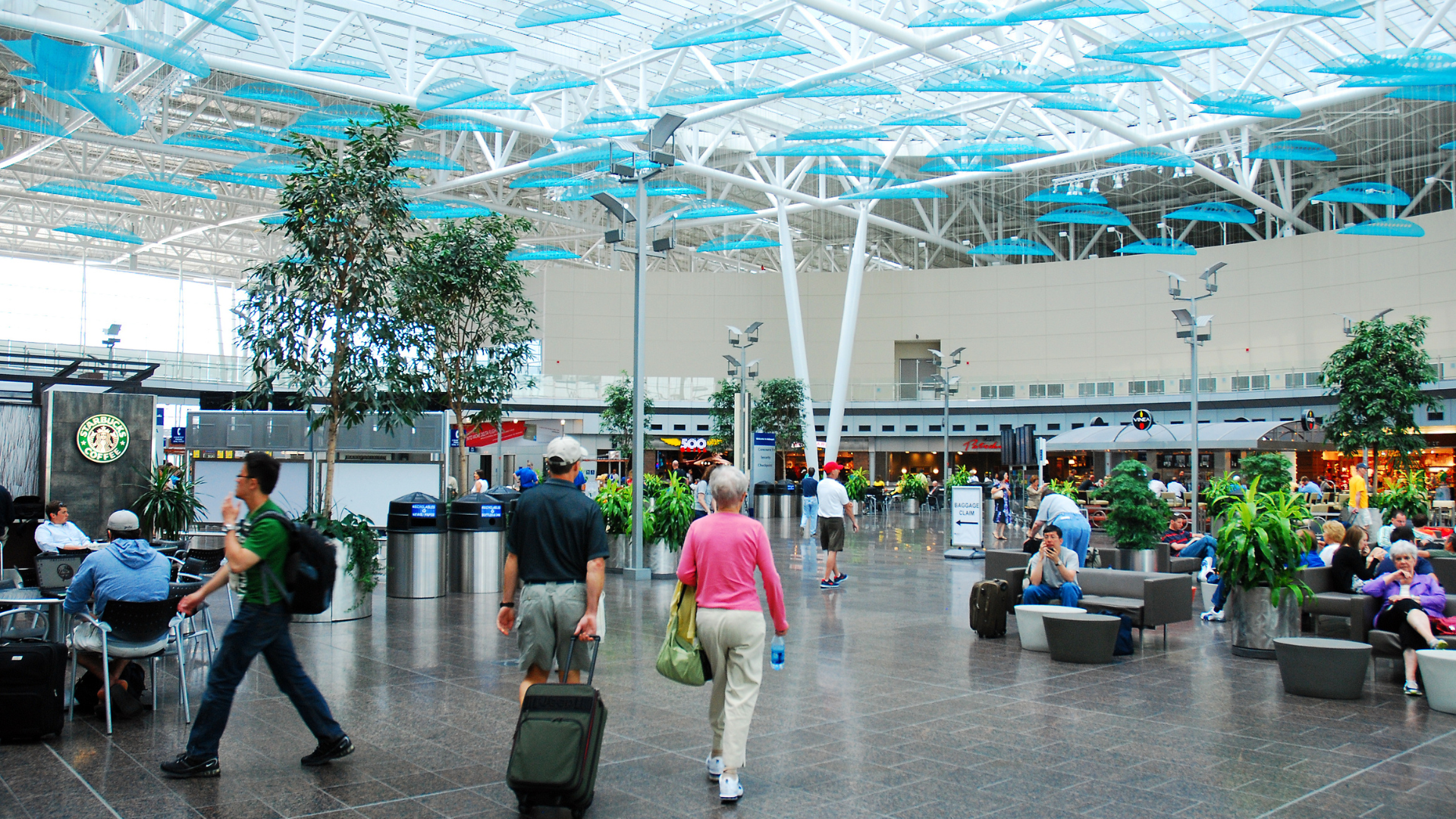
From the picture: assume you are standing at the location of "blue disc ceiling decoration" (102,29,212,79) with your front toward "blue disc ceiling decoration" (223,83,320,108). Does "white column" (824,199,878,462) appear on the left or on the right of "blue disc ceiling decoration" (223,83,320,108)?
right

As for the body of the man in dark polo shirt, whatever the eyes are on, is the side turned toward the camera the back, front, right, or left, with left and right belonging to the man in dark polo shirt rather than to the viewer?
back

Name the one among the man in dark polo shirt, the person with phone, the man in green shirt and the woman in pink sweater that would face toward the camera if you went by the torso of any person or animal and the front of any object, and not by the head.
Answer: the person with phone

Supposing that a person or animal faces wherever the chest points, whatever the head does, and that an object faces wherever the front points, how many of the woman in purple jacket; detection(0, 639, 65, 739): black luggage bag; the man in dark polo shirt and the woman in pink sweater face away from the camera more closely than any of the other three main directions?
2

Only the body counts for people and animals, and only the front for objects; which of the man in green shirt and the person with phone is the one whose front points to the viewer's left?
the man in green shirt

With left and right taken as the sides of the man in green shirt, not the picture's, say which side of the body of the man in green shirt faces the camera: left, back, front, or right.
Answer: left

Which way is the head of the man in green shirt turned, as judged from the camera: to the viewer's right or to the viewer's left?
to the viewer's left

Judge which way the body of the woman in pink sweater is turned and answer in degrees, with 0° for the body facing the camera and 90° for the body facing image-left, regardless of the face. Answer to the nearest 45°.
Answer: approximately 180°

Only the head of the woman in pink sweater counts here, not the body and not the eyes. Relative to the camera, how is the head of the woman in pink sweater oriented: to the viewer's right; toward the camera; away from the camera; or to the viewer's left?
away from the camera

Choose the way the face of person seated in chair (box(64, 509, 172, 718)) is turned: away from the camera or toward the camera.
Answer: away from the camera

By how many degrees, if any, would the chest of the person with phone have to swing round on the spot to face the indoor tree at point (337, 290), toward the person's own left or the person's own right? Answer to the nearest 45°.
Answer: approximately 90° to the person's own right

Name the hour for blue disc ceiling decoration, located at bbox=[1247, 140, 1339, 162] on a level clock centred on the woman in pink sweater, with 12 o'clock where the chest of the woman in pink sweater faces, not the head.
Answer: The blue disc ceiling decoration is roughly at 1 o'clock from the woman in pink sweater.

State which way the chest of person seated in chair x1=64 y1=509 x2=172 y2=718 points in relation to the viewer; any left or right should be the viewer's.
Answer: facing away from the viewer and to the left of the viewer
